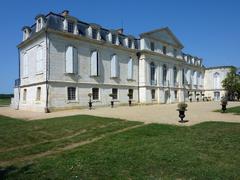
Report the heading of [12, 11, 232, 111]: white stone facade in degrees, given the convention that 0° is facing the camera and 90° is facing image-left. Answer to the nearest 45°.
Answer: approximately 315°

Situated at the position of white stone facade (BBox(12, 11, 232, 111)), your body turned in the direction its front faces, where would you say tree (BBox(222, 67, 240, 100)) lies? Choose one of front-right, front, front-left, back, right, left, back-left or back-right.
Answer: left
